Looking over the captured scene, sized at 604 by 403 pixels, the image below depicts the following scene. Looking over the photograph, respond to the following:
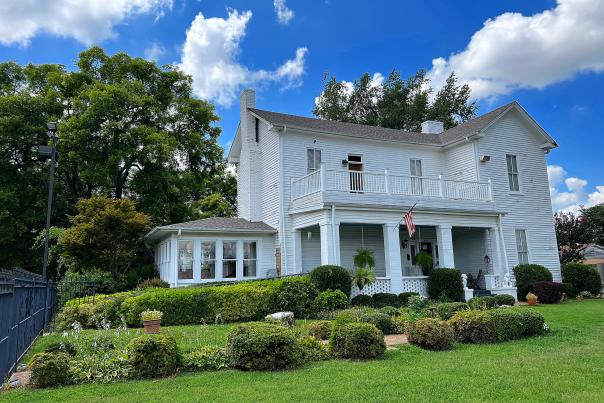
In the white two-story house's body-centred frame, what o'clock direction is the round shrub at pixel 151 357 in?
The round shrub is roughly at 2 o'clock from the white two-story house.

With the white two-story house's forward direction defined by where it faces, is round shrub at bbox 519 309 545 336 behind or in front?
in front

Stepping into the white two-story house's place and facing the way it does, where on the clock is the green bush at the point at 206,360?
The green bush is roughly at 2 o'clock from the white two-story house.
